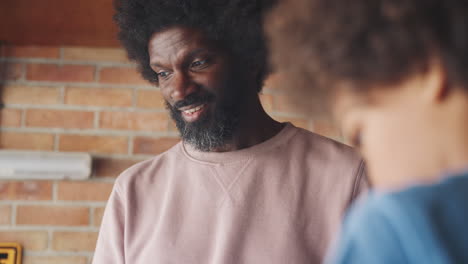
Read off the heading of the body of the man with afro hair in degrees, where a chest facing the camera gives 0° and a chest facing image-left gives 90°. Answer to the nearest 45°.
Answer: approximately 0°

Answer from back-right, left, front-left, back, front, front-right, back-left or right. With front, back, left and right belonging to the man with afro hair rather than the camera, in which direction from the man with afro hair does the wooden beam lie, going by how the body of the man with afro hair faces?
back-right
